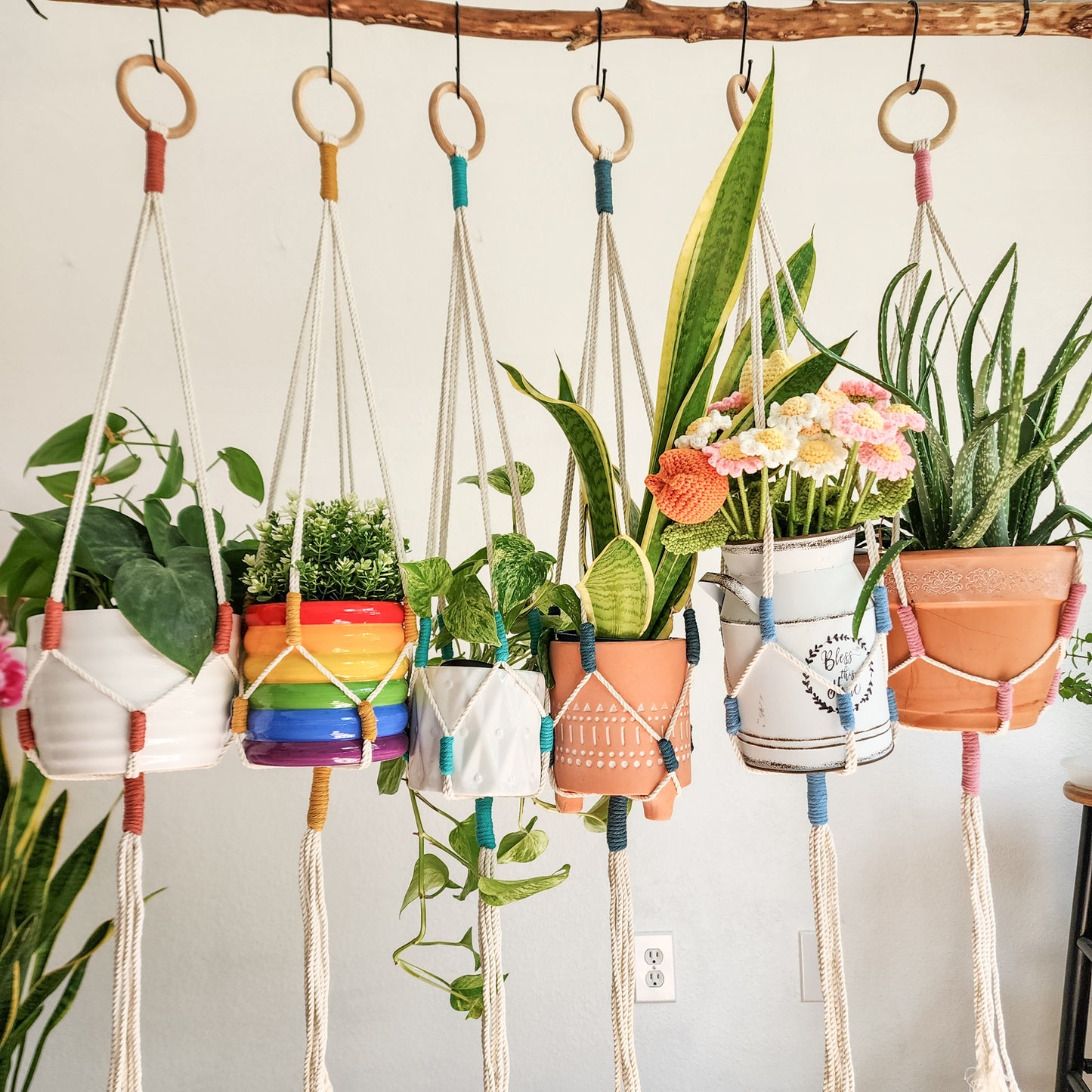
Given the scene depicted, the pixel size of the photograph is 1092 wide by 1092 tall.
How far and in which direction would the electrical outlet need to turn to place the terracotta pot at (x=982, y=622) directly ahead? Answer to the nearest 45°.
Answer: approximately 45° to its left

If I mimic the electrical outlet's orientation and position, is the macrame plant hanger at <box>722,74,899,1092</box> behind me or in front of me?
in front

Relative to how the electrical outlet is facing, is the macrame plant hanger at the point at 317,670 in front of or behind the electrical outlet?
in front

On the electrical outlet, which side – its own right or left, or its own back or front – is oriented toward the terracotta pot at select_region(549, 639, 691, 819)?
front

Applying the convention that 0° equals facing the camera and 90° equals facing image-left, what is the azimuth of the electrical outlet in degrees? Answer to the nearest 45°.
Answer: approximately 0°

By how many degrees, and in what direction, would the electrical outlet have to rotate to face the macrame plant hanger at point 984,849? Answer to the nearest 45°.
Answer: approximately 45° to its left

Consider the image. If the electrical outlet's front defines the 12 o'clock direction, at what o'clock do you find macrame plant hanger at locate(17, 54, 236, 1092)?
The macrame plant hanger is roughly at 1 o'clock from the electrical outlet.

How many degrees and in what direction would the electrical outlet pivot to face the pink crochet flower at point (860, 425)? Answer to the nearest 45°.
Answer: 0° — it already faces it

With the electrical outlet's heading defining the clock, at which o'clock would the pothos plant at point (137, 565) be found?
The pothos plant is roughly at 1 o'clock from the electrical outlet.
